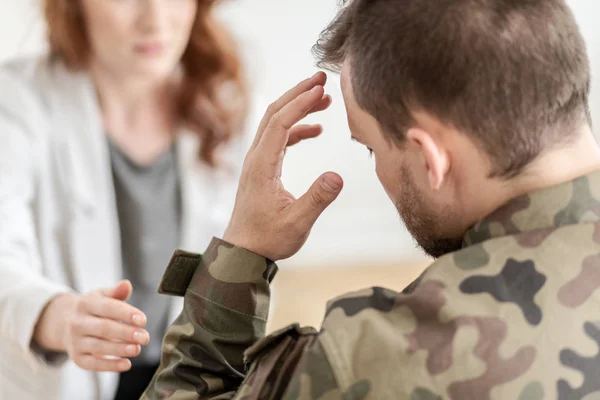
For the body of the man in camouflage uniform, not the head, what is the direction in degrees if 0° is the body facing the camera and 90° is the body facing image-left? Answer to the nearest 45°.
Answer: approximately 135°

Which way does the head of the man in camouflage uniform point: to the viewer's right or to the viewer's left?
to the viewer's left

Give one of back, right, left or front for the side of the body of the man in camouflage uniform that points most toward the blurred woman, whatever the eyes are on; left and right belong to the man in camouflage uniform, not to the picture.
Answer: front
